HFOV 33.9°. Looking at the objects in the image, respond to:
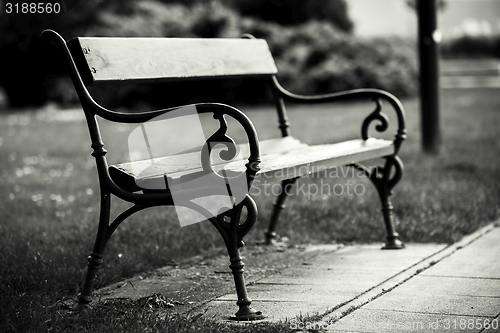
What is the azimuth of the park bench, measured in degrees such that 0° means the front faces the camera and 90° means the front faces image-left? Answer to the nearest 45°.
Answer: approximately 315°

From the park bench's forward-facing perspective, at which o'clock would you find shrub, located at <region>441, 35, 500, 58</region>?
The shrub is roughly at 8 o'clock from the park bench.

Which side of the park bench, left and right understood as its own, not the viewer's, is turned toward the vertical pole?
left
